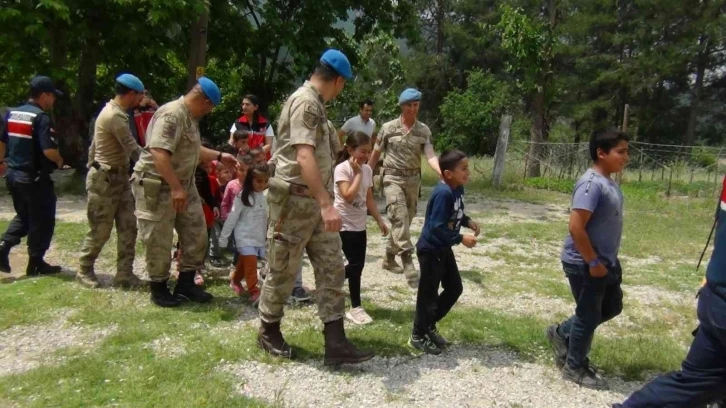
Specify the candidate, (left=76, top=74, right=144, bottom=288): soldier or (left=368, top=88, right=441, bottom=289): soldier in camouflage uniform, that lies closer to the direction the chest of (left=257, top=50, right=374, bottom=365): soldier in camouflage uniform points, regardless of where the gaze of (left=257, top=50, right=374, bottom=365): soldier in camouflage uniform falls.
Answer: the soldier in camouflage uniform

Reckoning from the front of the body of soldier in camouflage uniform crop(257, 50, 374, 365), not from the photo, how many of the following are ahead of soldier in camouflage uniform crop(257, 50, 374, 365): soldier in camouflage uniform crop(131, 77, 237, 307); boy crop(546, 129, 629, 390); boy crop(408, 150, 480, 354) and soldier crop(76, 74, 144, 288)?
2

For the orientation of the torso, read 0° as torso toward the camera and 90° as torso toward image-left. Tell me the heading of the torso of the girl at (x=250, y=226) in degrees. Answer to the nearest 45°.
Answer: approximately 315°

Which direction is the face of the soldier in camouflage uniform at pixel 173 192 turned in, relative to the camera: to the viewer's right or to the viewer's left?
to the viewer's right

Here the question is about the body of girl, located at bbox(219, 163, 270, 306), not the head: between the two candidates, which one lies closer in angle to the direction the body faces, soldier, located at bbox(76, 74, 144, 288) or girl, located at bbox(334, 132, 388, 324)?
the girl

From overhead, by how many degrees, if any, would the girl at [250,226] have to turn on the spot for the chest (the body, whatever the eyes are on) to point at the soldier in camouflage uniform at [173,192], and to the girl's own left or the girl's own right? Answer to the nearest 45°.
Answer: approximately 135° to the girl's own right

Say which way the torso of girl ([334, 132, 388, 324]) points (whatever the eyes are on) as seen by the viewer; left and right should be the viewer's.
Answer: facing the viewer and to the right of the viewer

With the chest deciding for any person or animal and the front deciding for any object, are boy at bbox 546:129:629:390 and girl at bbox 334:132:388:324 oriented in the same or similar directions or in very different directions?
same or similar directions

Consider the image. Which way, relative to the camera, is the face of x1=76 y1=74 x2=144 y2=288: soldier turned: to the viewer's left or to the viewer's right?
to the viewer's right
